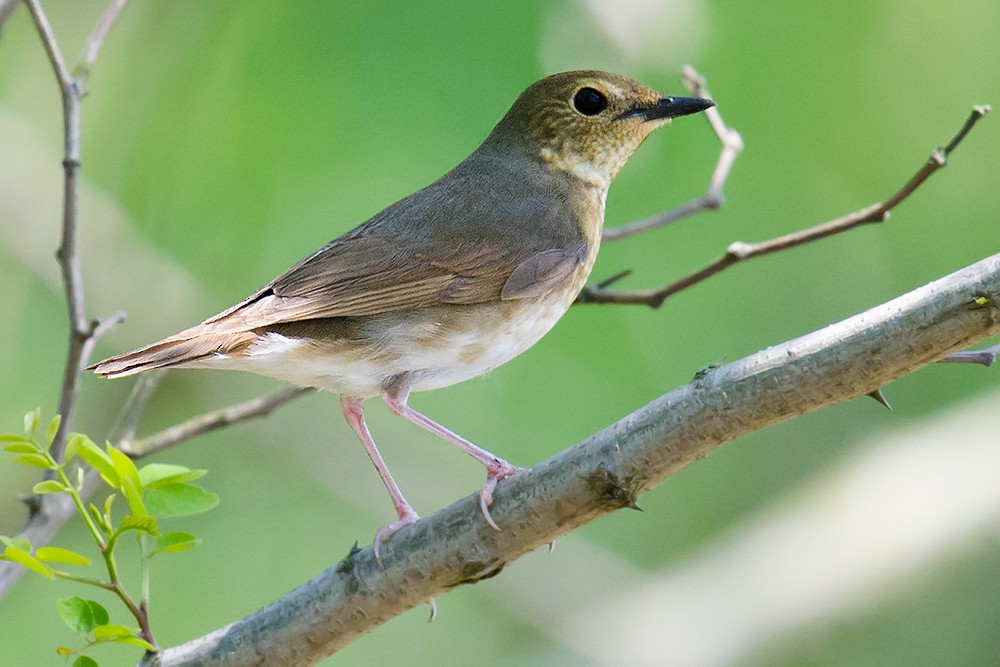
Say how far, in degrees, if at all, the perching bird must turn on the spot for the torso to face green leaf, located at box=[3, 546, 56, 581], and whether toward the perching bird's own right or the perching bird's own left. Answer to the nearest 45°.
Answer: approximately 135° to the perching bird's own right

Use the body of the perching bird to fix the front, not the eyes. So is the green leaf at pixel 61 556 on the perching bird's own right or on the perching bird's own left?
on the perching bird's own right

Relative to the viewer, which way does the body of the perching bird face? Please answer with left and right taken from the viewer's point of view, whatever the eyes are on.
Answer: facing to the right of the viewer

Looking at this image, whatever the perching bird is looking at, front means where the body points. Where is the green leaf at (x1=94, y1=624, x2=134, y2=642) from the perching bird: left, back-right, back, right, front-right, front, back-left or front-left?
back-right

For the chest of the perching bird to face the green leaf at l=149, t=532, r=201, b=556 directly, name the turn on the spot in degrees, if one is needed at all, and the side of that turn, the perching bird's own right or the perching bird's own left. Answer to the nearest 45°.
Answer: approximately 135° to the perching bird's own right

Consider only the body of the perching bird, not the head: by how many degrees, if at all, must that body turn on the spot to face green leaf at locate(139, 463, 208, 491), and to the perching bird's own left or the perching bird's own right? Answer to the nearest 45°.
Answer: approximately 135° to the perching bird's own right

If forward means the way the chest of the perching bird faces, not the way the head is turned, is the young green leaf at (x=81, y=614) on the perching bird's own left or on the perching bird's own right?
on the perching bird's own right

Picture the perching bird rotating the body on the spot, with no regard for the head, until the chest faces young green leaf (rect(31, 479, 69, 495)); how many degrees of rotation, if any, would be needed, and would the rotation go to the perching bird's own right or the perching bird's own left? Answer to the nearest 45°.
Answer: approximately 135° to the perching bird's own right
